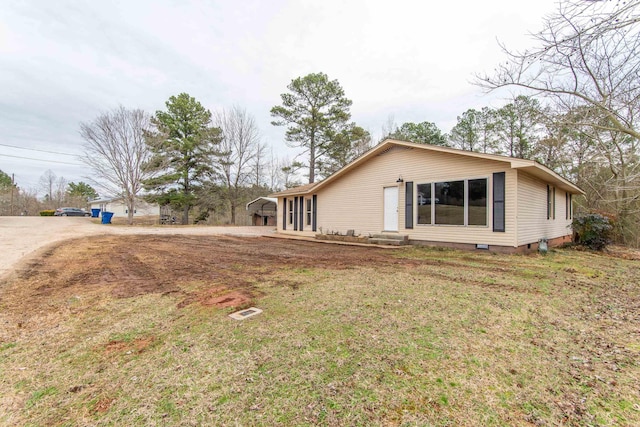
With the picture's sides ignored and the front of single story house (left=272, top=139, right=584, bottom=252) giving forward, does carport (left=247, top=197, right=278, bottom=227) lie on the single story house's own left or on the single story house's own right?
on the single story house's own right

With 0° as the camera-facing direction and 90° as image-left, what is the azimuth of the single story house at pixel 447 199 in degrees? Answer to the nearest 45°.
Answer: approximately 45°

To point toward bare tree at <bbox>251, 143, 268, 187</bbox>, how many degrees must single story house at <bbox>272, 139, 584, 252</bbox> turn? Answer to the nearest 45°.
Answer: approximately 90° to its right

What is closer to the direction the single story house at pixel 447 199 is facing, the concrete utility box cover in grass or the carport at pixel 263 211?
the concrete utility box cover in grass

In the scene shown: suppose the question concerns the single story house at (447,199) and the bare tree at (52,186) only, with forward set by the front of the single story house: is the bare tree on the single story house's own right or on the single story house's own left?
on the single story house's own right

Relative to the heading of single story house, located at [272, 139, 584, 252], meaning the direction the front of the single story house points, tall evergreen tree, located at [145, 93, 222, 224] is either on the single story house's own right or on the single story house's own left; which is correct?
on the single story house's own right

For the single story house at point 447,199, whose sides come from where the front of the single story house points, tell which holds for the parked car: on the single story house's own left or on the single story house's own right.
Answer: on the single story house's own right

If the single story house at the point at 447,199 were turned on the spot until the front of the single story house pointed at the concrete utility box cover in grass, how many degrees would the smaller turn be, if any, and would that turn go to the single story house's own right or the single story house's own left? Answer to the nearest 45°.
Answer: approximately 45° to the single story house's own left

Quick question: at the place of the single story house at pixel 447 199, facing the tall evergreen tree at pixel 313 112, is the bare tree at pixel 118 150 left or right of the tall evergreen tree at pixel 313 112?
left

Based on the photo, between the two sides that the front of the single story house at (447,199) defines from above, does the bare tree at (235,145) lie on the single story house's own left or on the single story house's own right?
on the single story house's own right
